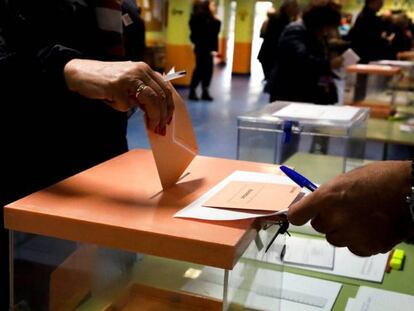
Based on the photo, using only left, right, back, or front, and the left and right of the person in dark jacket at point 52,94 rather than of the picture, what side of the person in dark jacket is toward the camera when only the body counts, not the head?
right

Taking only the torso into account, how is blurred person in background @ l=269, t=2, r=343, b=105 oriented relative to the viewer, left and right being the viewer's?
facing to the right of the viewer
